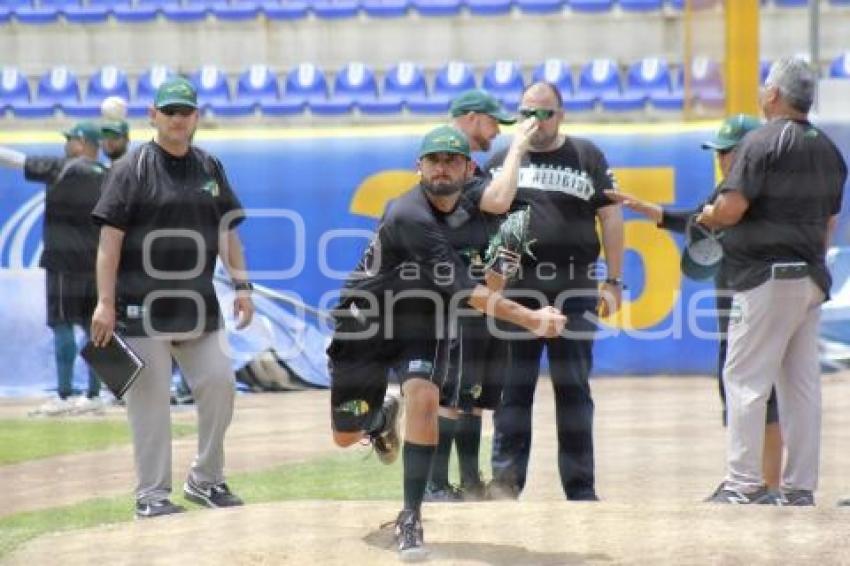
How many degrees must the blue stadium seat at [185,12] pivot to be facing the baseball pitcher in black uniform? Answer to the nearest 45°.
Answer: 0° — it already faces them

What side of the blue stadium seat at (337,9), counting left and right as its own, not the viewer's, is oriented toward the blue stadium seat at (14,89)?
right

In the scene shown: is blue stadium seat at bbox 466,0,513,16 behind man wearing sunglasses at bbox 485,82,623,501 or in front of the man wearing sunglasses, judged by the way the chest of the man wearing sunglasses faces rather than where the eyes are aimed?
behind

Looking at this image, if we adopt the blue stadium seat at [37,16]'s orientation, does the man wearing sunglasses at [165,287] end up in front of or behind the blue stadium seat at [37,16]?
in front

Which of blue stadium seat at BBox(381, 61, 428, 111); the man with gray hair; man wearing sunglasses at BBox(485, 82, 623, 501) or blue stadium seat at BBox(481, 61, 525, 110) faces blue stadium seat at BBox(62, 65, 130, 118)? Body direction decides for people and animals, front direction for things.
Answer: the man with gray hair

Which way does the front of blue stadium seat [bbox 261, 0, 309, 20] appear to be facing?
toward the camera

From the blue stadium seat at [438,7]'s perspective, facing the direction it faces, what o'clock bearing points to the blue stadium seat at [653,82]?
the blue stadium seat at [653,82] is roughly at 10 o'clock from the blue stadium seat at [438,7].

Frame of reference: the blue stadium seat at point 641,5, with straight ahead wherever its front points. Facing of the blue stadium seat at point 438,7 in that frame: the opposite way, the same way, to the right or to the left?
the same way

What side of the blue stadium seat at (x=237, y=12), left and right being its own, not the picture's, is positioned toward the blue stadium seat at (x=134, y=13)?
right

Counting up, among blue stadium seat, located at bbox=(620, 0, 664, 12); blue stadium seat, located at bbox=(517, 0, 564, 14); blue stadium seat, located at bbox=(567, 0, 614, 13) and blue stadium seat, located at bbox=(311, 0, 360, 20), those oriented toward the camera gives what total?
4

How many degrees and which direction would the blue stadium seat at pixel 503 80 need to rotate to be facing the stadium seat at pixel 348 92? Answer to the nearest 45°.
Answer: approximately 90° to its right

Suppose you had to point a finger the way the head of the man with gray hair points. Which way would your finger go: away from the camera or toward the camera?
away from the camera

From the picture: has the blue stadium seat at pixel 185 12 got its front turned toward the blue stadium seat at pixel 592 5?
no

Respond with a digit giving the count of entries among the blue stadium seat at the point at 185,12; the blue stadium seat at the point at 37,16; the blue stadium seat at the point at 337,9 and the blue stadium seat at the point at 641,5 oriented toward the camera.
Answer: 4

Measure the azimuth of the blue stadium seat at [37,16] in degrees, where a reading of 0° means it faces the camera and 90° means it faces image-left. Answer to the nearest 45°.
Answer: approximately 0°

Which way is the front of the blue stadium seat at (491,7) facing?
toward the camera

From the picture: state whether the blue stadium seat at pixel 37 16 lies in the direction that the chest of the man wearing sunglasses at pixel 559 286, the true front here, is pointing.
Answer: no

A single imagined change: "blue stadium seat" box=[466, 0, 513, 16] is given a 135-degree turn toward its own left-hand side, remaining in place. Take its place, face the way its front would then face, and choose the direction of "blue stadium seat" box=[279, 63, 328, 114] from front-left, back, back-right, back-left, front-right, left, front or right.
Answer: back-left

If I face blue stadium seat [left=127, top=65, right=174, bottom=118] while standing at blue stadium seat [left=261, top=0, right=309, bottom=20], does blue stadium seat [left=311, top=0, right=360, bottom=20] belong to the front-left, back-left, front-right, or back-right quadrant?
back-left

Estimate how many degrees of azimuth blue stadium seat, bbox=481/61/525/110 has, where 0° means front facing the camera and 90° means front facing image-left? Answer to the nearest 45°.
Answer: approximately 0°

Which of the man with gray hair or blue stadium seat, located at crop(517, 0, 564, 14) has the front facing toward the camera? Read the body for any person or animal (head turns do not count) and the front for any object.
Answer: the blue stadium seat

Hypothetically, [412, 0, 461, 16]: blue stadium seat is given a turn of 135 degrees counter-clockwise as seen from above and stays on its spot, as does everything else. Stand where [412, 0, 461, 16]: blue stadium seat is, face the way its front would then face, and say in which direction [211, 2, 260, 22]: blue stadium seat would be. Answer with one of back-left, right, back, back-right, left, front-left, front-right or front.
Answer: back-left
